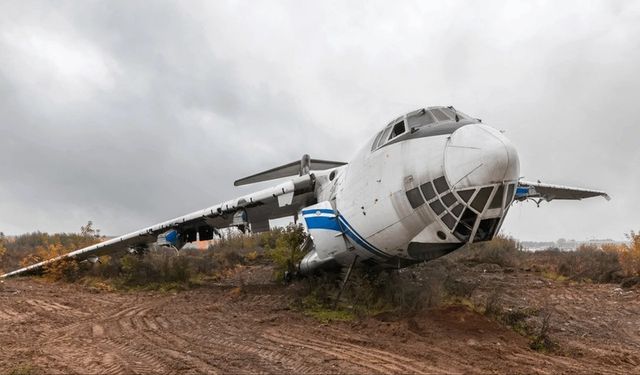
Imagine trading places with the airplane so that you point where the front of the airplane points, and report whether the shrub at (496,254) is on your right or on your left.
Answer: on your left

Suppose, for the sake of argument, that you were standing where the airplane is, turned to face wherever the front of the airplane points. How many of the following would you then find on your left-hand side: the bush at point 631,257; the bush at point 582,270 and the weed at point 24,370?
2

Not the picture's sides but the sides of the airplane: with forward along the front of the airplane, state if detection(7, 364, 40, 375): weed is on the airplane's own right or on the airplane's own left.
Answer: on the airplane's own right

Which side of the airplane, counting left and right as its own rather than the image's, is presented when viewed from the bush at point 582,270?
left

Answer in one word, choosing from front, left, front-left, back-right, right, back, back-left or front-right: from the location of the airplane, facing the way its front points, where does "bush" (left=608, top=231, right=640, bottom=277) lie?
left

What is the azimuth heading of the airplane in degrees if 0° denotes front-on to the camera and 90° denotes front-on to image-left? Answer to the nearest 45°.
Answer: approximately 315°

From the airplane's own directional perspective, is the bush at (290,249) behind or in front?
behind
